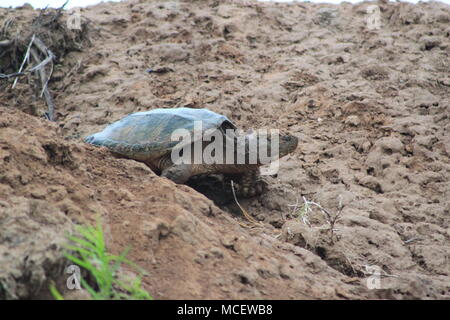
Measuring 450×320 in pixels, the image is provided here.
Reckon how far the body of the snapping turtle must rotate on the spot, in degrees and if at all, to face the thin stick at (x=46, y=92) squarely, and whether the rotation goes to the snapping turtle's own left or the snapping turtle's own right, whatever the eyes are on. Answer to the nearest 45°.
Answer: approximately 135° to the snapping turtle's own left

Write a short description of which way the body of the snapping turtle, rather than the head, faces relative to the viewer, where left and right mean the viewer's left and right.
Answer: facing to the right of the viewer
